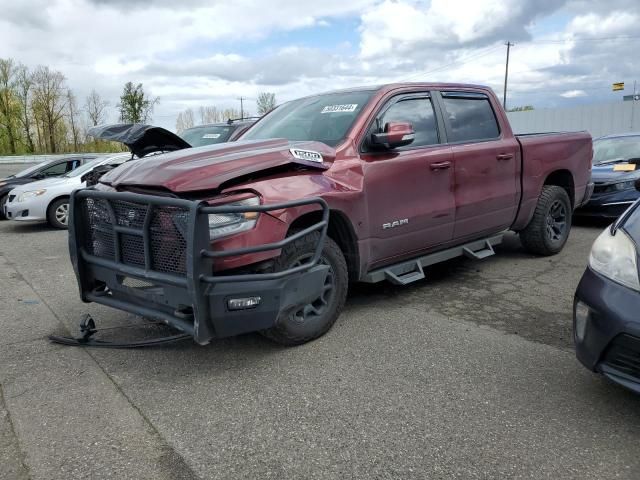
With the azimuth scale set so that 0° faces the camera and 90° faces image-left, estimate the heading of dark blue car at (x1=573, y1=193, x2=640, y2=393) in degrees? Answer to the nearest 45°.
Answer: approximately 45°

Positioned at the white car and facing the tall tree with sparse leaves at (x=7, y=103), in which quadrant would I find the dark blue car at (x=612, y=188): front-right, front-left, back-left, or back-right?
back-right

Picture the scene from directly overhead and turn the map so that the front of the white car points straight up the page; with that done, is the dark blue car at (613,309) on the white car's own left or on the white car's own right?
on the white car's own left

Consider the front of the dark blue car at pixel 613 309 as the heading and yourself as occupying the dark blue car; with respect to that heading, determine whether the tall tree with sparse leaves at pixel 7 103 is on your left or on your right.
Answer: on your right

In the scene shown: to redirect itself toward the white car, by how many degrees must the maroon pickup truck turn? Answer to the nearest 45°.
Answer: approximately 90° to its right

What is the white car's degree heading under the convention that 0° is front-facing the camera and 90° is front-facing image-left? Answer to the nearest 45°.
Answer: approximately 45°

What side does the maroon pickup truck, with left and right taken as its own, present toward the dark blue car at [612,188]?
back

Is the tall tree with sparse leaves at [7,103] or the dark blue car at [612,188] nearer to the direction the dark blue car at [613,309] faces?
the tall tree with sparse leaves

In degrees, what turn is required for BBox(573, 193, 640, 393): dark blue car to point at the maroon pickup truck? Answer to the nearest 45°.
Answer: approximately 45° to its right

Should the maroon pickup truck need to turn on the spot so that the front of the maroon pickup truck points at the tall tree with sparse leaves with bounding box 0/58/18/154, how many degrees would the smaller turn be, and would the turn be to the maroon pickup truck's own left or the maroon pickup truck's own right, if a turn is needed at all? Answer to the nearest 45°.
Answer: approximately 90° to the maroon pickup truck's own right

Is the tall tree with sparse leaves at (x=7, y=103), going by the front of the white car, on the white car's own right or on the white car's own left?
on the white car's own right

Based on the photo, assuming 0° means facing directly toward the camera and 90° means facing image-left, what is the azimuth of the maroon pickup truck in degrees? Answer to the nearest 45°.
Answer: approximately 45°
